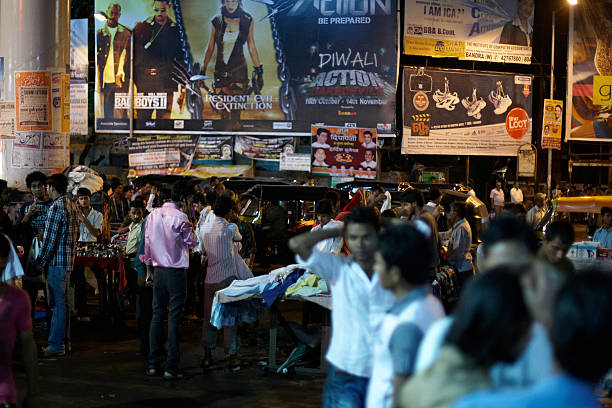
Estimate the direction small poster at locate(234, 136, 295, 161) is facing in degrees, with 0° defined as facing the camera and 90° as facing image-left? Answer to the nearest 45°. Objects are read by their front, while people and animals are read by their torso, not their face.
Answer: approximately 0°

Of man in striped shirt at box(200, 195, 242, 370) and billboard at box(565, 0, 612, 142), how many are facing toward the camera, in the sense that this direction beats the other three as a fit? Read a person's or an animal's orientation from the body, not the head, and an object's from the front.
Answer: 1

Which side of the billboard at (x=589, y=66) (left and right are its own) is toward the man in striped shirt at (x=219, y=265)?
front

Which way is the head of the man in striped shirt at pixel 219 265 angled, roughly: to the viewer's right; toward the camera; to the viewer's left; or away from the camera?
away from the camera

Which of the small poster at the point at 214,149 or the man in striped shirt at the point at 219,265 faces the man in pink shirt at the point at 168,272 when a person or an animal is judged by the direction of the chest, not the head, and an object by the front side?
the small poster

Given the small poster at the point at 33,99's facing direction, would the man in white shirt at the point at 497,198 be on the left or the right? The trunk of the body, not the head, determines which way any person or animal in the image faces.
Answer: on its left

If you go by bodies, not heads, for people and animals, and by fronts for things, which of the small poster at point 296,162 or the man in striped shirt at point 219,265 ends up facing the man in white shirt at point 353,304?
the small poster

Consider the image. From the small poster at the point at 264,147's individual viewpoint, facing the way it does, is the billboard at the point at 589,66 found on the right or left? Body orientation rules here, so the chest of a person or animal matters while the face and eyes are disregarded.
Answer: on its left

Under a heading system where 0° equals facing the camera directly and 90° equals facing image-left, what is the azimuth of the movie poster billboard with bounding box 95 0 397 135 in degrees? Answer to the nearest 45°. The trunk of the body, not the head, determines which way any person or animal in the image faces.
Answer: approximately 0°

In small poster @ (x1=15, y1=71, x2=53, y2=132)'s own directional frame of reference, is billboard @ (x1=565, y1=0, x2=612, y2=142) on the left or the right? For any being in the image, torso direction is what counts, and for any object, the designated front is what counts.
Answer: on its left

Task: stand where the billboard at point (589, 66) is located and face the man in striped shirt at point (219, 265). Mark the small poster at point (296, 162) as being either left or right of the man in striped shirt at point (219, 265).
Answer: right
